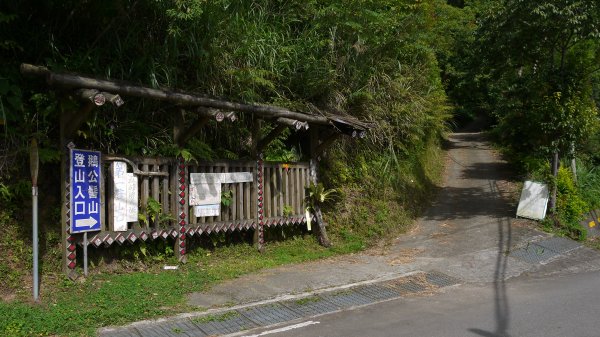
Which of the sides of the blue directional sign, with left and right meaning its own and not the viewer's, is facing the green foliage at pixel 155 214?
left

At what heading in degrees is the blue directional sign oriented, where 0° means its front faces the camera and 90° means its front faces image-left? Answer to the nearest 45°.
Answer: approximately 315°

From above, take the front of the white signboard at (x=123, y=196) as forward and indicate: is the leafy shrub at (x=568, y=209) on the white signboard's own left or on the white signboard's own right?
on the white signboard's own left

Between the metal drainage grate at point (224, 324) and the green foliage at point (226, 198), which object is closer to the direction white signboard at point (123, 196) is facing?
the metal drainage grate

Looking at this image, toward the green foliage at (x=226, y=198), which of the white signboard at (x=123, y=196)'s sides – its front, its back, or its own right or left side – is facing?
left

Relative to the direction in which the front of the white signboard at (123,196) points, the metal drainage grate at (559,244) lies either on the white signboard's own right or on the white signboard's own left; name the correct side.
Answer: on the white signboard's own left

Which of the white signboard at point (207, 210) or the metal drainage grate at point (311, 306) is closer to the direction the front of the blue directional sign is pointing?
the metal drainage grate

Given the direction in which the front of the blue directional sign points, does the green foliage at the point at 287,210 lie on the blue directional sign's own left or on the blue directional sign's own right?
on the blue directional sign's own left

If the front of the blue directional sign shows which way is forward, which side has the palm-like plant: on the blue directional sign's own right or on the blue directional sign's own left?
on the blue directional sign's own left

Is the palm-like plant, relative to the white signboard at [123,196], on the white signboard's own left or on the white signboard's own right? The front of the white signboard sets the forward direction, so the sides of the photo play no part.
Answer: on the white signboard's own left

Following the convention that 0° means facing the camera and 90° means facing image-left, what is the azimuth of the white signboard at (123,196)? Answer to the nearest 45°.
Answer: approximately 315°

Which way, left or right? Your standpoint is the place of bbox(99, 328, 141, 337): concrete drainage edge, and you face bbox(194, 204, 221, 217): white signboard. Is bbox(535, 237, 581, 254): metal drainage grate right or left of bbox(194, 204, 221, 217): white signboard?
right
